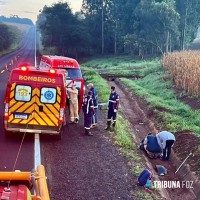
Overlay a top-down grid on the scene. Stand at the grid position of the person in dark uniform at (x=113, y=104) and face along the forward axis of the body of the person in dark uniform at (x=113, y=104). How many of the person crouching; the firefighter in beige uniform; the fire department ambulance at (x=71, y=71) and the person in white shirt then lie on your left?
2

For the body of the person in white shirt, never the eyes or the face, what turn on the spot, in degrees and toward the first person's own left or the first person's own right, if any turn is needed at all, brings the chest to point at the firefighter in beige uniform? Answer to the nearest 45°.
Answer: approximately 45° to the first person's own right

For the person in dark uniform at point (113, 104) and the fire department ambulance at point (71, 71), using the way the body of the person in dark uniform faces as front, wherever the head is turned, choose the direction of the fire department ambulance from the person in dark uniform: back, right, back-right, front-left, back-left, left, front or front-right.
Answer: right

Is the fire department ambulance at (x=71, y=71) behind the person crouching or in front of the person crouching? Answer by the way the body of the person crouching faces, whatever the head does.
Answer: in front

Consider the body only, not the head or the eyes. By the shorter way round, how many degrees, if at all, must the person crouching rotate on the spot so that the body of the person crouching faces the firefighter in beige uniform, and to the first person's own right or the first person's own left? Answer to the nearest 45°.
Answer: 0° — they already face them

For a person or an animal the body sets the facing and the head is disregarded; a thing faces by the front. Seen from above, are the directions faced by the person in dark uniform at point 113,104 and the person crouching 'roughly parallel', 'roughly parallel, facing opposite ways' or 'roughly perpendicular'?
roughly perpendicular

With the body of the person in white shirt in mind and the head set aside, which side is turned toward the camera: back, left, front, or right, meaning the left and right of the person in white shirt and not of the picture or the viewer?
left

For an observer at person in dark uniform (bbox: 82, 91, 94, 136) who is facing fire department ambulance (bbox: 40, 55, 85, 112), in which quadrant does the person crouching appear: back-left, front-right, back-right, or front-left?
back-right

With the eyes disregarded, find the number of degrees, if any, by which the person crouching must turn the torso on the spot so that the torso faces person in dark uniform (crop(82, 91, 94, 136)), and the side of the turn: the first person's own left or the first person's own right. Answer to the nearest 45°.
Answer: approximately 45° to the first person's own left

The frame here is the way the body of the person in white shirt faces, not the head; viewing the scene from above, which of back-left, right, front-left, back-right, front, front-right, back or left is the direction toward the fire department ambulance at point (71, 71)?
front-right

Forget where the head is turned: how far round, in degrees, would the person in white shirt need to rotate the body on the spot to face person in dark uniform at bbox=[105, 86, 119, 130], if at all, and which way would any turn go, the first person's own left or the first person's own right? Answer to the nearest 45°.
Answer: approximately 45° to the first person's own right
